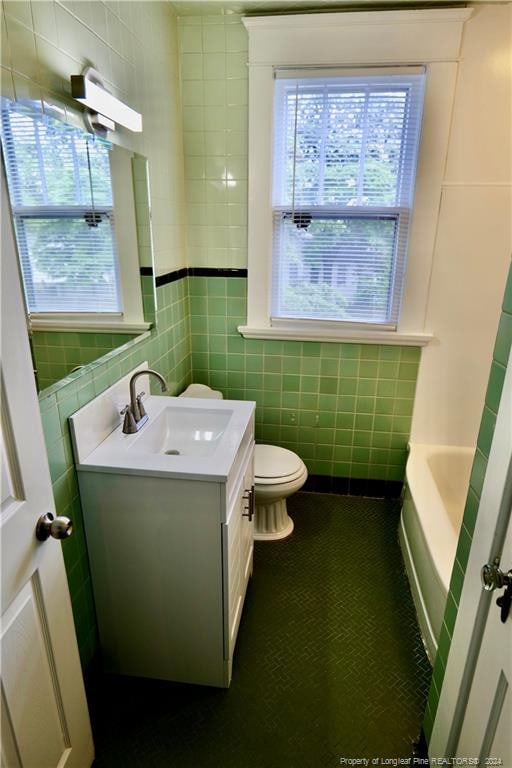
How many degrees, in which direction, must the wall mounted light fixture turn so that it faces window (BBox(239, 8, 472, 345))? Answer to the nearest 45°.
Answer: approximately 90° to its left

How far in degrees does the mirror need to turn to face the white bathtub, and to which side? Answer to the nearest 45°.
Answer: approximately 45° to its left

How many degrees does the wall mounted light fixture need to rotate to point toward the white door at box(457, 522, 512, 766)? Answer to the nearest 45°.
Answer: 0° — it already faces it

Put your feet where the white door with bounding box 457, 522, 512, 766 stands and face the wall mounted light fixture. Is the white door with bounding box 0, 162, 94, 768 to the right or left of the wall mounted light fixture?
left

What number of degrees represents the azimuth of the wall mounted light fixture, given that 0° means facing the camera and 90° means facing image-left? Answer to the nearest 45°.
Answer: approximately 315°

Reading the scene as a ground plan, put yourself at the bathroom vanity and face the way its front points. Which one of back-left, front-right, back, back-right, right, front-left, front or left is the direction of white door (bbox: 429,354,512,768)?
front-right

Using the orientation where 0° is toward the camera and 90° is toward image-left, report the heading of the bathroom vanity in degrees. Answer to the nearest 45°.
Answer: approximately 270°

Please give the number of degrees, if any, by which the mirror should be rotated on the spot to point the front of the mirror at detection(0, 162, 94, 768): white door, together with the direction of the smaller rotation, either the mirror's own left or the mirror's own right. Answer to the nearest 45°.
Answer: approximately 45° to the mirror's own right

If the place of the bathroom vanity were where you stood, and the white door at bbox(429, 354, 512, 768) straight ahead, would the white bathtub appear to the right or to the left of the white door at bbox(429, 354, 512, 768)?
left
